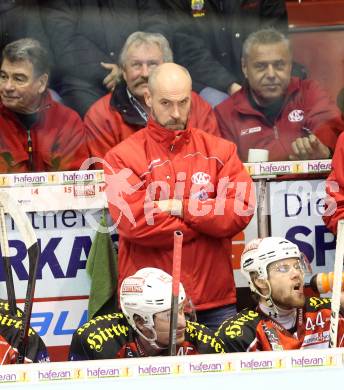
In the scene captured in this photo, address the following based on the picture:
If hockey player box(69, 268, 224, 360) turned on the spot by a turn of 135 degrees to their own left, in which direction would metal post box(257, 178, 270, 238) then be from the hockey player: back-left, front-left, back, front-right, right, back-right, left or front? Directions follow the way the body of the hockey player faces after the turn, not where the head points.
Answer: front-right

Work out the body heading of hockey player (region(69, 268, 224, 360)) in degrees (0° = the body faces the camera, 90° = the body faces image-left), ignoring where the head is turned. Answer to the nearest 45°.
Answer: approximately 315°

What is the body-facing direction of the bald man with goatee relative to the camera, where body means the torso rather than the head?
toward the camera

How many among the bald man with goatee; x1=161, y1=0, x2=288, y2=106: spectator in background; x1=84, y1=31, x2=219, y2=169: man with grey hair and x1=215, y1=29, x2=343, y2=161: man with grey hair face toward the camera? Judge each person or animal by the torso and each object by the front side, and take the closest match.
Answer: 4

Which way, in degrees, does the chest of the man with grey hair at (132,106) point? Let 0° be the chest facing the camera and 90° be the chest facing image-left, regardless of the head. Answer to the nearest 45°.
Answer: approximately 0°

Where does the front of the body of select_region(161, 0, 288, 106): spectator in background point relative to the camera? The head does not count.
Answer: toward the camera
